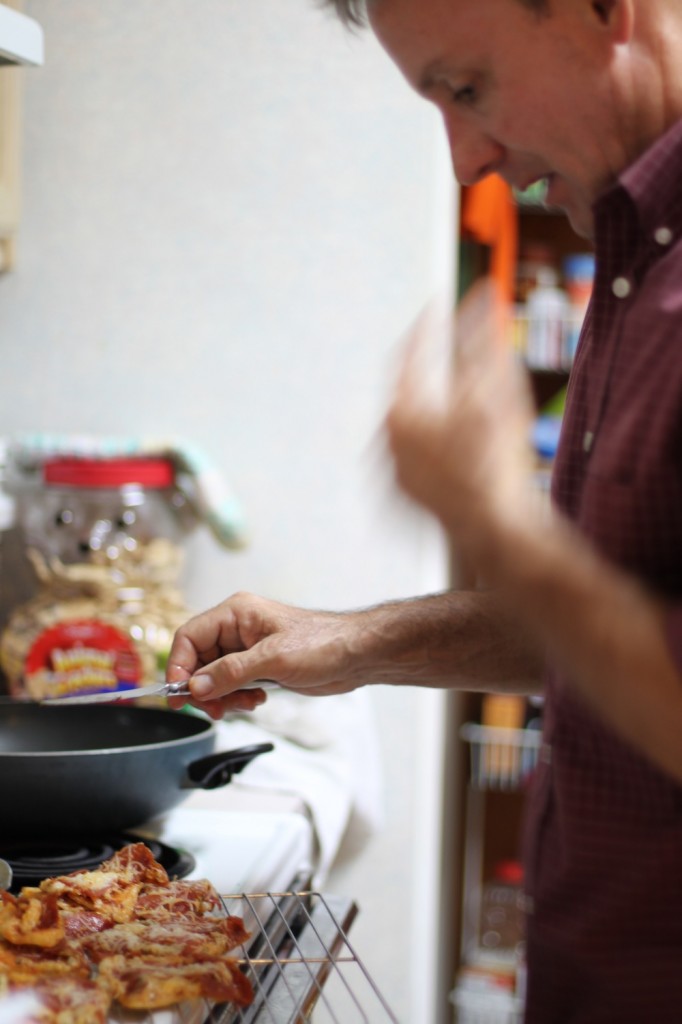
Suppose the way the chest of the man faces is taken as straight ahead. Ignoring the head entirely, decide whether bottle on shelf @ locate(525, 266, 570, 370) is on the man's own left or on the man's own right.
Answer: on the man's own right

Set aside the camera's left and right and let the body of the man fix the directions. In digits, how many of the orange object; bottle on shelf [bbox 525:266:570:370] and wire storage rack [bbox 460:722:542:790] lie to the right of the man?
3

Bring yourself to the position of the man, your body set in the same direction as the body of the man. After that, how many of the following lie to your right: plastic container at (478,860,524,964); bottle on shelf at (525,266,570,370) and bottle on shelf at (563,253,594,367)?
3

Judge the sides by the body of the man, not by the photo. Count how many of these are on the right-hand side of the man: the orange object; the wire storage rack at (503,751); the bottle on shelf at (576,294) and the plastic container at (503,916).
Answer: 4

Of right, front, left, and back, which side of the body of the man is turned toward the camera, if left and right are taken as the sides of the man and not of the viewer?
left

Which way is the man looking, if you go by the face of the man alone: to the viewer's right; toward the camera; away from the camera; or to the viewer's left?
to the viewer's left

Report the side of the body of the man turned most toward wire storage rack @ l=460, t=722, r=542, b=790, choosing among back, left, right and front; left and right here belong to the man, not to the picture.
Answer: right
